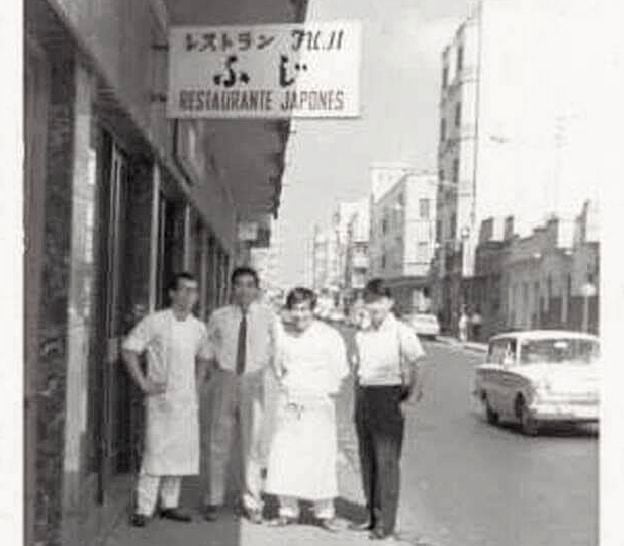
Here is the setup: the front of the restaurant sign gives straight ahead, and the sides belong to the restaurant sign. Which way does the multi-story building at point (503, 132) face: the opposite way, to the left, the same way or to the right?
to the right

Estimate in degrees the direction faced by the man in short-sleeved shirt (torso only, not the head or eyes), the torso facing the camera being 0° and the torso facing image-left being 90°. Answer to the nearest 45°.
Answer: approximately 45°

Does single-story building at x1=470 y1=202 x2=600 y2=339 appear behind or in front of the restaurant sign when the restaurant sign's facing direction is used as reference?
behind

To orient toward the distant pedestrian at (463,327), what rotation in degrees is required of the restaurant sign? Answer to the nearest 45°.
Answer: approximately 180°

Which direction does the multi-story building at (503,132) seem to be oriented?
to the viewer's left

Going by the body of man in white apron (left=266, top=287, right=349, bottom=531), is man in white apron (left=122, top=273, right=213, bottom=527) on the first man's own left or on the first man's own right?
on the first man's own right

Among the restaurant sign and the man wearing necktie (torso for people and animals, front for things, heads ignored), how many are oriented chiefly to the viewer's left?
0

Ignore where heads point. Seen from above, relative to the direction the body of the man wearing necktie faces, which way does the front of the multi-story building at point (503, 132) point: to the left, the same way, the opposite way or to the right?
to the right
